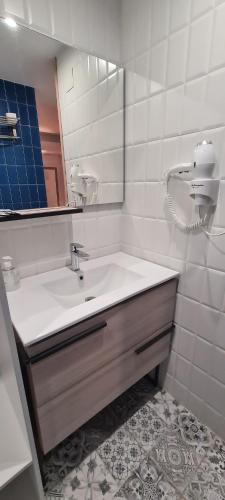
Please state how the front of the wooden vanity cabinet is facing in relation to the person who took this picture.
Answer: facing the viewer and to the right of the viewer

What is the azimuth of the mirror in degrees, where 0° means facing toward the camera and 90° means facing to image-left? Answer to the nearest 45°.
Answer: approximately 315°

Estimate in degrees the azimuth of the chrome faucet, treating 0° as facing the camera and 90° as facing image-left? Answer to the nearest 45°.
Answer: approximately 315°
